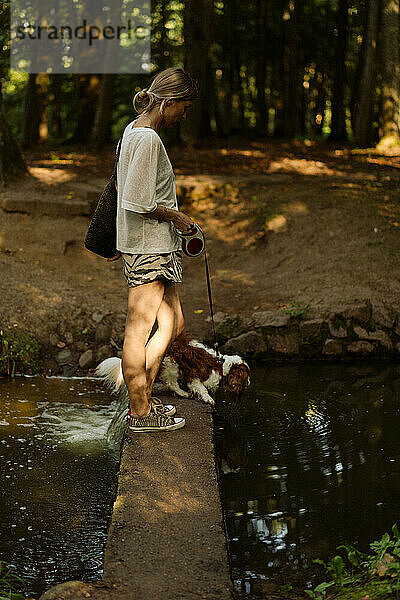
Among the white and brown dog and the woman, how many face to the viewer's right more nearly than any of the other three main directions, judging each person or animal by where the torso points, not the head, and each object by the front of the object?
2

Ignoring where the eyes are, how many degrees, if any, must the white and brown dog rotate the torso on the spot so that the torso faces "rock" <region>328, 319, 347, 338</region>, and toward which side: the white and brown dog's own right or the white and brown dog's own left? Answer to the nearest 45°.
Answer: approximately 45° to the white and brown dog's own left

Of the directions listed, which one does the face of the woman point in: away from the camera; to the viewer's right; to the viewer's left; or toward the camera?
to the viewer's right

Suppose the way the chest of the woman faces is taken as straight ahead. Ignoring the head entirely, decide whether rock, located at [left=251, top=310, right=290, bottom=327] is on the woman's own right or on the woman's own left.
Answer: on the woman's own left

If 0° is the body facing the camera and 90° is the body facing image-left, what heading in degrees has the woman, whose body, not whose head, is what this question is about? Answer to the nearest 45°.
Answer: approximately 270°

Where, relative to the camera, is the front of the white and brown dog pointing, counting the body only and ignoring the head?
to the viewer's right

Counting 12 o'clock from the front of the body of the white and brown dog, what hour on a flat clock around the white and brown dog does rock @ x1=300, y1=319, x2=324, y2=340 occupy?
The rock is roughly at 10 o'clock from the white and brown dog.

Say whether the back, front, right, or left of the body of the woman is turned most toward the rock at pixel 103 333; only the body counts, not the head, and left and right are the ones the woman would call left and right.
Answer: left

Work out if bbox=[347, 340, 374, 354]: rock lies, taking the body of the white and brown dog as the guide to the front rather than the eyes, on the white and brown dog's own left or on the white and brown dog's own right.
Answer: on the white and brown dog's own left
